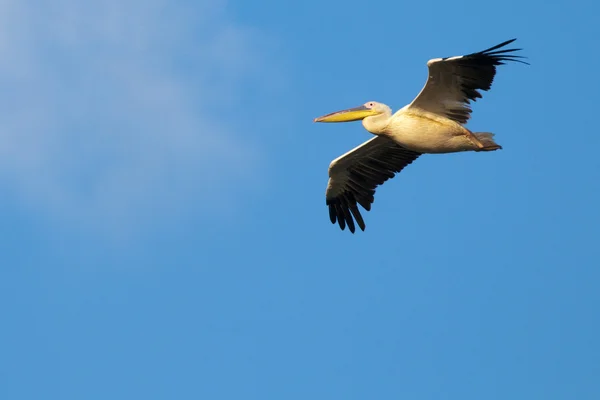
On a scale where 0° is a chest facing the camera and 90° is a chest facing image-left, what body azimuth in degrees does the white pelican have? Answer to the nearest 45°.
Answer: approximately 90°
